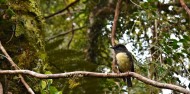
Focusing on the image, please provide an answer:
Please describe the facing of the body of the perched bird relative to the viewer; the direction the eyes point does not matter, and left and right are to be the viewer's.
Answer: facing the viewer and to the left of the viewer
